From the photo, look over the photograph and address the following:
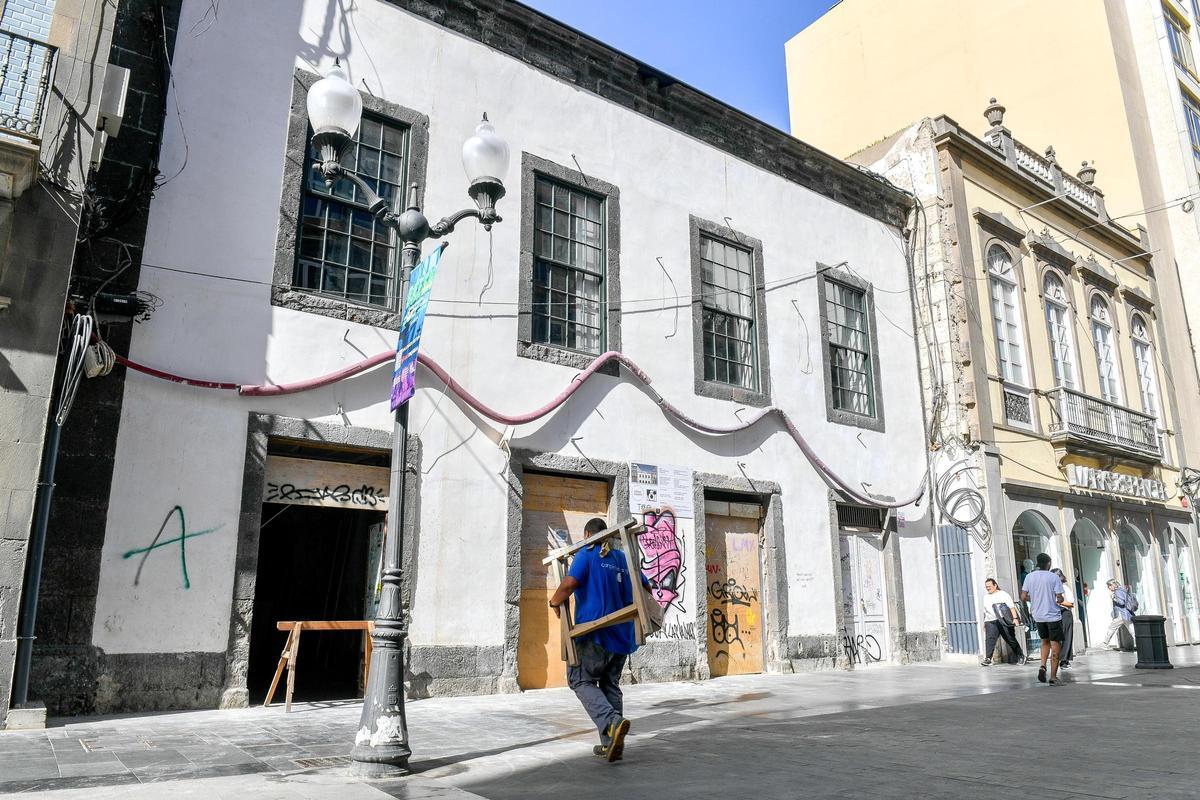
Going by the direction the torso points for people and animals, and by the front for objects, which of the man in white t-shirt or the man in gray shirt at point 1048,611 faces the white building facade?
the man in white t-shirt

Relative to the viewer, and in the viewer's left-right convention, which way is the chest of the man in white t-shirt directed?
facing the viewer and to the left of the viewer

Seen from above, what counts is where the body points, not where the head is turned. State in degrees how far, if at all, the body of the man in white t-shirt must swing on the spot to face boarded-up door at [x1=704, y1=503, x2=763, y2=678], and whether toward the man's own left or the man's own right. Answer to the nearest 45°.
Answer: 0° — they already face it

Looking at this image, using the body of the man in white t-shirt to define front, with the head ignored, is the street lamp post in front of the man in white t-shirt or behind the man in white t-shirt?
in front

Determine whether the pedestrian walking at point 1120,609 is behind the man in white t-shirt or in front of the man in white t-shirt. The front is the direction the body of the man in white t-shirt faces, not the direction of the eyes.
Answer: behind

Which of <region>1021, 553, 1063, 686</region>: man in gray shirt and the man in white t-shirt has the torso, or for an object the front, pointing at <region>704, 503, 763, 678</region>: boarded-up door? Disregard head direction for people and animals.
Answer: the man in white t-shirt

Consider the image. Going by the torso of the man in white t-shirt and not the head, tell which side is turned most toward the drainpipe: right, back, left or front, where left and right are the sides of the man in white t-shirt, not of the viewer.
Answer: front
